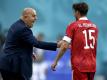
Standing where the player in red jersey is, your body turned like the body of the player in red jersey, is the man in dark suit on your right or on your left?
on your left

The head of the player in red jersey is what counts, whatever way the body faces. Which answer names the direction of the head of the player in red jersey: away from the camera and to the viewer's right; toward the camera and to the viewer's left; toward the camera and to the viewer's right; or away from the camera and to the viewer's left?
away from the camera and to the viewer's left

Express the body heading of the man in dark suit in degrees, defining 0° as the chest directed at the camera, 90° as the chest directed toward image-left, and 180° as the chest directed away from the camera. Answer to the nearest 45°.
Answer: approximately 270°

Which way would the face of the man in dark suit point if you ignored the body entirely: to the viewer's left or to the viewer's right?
to the viewer's right

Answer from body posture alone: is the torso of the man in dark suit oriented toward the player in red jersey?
yes

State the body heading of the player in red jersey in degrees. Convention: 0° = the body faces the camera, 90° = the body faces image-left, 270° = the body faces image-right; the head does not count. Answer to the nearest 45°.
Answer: approximately 135°

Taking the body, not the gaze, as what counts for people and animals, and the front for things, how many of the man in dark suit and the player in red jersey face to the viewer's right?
1
